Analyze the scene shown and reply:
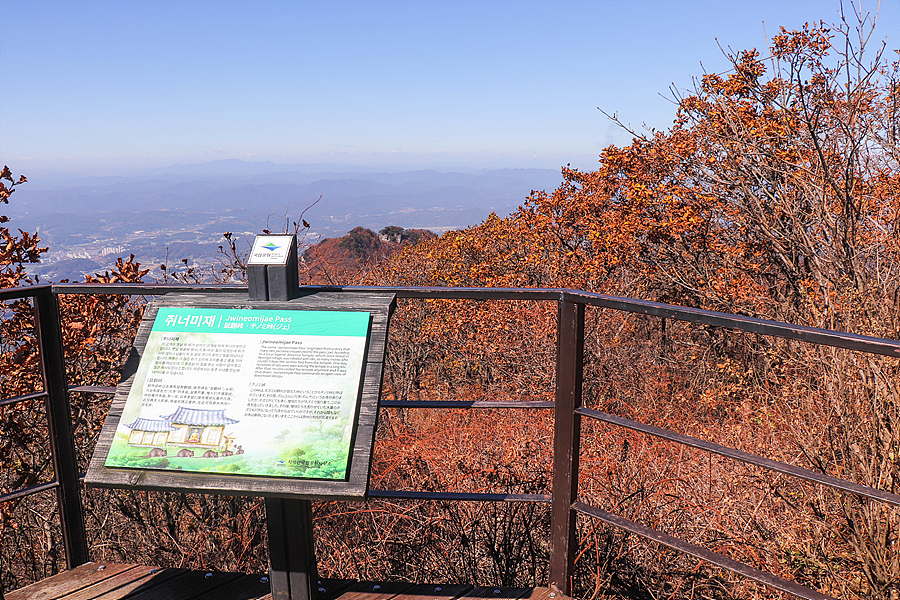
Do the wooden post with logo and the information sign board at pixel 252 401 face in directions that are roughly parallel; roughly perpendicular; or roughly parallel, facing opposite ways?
roughly parallel

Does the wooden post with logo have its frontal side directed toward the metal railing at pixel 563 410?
no

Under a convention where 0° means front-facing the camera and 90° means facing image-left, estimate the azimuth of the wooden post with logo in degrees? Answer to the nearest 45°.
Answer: approximately 0°

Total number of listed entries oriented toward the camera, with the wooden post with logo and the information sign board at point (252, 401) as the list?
2

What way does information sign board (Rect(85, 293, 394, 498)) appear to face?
toward the camera
